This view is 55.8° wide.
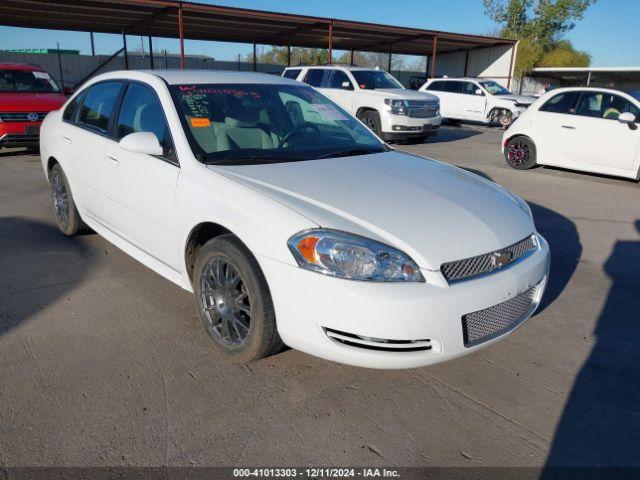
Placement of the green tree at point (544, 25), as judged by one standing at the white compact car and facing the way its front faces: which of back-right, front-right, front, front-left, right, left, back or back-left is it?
left

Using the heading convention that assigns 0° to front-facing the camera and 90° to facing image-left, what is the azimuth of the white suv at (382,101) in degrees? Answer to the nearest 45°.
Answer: approximately 315°

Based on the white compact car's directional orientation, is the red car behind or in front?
behind

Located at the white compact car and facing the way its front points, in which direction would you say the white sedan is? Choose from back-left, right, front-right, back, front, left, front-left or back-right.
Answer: right

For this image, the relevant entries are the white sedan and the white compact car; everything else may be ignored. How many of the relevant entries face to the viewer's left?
0

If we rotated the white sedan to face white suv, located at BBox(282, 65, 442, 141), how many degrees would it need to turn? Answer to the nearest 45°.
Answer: approximately 135° to its left

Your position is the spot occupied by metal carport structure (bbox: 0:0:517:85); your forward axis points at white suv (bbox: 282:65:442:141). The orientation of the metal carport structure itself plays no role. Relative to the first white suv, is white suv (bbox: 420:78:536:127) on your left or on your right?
left

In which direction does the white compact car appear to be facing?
to the viewer's right

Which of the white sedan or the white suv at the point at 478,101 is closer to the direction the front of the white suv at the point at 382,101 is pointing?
the white sedan

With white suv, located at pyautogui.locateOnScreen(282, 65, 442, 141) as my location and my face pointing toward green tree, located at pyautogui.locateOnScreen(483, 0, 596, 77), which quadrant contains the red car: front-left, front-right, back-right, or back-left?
back-left
